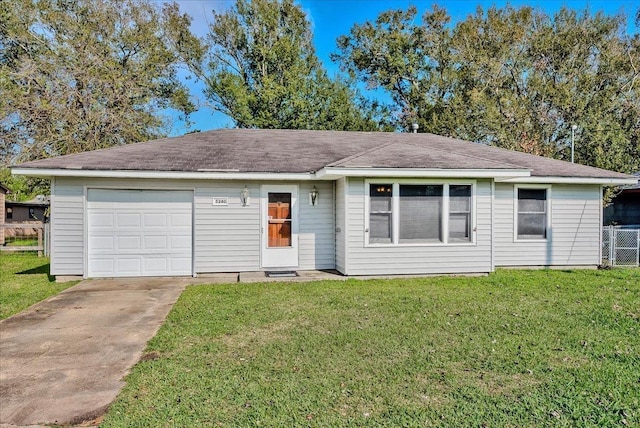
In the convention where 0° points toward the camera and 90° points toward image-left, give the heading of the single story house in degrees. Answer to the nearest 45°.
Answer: approximately 0°

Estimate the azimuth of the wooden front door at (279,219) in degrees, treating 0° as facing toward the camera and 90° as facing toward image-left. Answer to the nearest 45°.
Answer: approximately 0°

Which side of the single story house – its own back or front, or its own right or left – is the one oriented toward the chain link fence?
left

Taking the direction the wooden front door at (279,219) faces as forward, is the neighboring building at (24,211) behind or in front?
behind

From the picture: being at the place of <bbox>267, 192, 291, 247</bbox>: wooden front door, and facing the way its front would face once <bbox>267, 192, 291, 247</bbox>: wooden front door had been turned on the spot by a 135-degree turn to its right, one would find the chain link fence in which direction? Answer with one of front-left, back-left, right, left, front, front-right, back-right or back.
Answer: back-right

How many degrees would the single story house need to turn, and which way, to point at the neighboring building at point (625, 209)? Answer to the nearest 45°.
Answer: approximately 135° to its left

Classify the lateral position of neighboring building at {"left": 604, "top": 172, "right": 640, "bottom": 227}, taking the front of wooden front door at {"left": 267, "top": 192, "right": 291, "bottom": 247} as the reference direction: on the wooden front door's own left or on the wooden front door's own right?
on the wooden front door's own left
